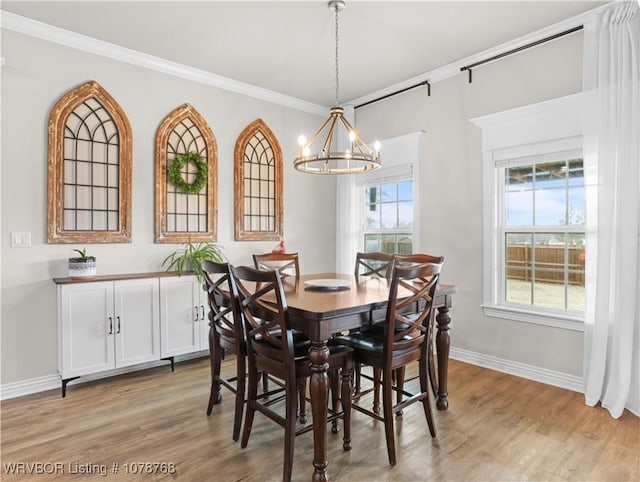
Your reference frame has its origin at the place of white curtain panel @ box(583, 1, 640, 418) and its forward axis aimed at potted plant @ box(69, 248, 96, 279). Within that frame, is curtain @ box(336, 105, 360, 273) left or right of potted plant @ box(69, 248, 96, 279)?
right

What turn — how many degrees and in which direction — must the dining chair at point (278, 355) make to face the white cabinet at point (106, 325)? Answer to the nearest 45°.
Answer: approximately 90° to its left

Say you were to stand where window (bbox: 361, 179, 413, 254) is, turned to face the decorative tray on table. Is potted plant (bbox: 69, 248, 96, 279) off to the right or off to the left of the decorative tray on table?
right

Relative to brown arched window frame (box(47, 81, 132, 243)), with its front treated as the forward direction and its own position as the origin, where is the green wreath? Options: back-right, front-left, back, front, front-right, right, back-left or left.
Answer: left

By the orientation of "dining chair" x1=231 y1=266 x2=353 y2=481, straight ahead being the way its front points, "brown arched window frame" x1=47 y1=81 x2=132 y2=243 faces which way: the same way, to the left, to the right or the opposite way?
to the right

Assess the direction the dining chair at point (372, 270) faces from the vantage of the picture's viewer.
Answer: facing the viewer and to the left of the viewer

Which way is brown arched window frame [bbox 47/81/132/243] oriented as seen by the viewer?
toward the camera

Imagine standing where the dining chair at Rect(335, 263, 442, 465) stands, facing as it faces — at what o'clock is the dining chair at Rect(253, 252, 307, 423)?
the dining chair at Rect(253, 252, 307, 423) is roughly at 12 o'clock from the dining chair at Rect(335, 263, 442, 465).

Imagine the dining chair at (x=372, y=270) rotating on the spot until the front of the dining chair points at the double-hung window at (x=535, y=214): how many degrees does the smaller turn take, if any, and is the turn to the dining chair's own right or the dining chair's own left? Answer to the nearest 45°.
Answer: approximately 135° to the dining chair's own left

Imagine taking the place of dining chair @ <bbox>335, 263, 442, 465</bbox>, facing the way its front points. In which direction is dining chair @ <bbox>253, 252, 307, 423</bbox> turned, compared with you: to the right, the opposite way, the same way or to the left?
the opposite way

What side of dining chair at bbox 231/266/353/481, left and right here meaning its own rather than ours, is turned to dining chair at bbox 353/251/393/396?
front

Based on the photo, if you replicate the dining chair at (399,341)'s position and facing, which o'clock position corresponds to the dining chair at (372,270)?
the dining chair at (372,270) is roughly at 1 o'clock from the dining chair at (399,341).

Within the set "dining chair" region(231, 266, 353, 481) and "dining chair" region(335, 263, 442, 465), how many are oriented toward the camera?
0

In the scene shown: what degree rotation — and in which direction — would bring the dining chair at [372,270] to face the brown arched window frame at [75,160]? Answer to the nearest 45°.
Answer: approximately 45° to its right
